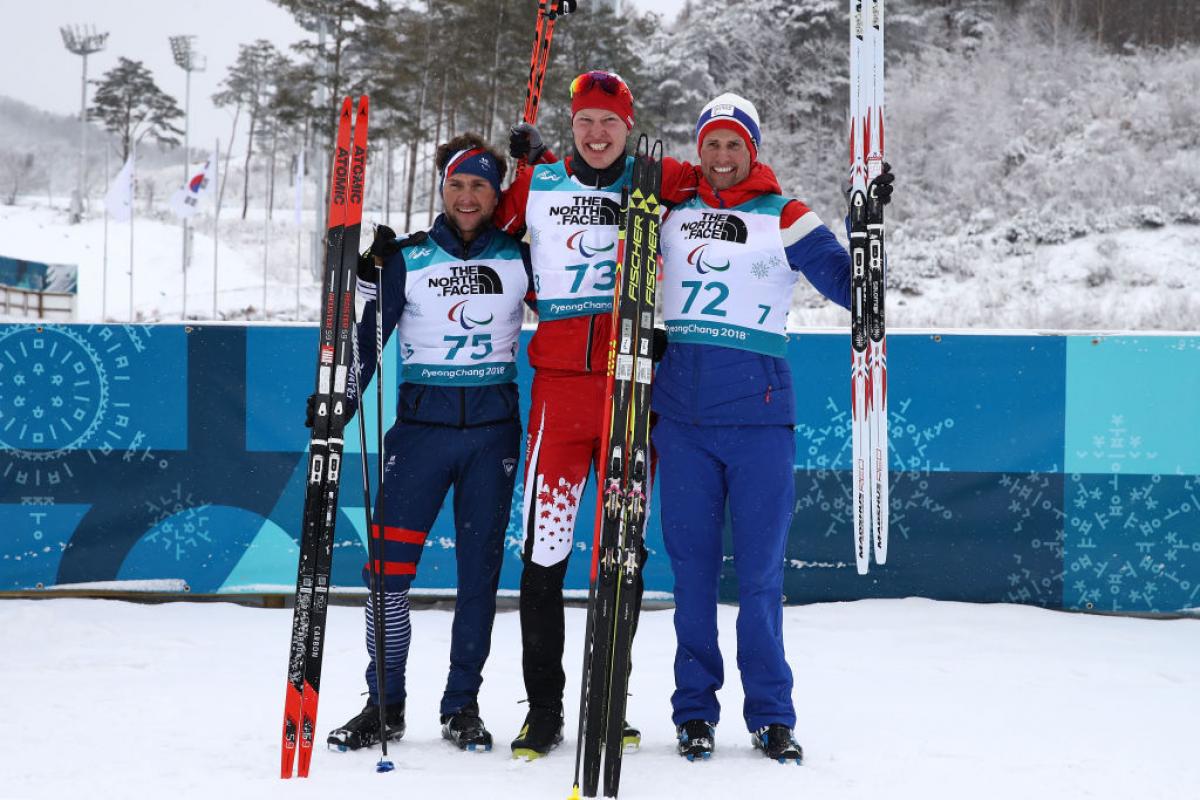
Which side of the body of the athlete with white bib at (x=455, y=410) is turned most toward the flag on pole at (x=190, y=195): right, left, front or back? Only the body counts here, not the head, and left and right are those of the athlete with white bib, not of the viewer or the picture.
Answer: back

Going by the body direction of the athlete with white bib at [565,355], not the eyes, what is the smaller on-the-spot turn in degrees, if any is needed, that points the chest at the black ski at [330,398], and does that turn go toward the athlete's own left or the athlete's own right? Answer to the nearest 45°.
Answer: approximately 90° to the athlete's own right

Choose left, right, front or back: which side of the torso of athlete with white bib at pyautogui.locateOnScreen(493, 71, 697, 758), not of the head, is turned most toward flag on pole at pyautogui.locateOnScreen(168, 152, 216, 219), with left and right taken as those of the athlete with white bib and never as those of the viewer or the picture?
back

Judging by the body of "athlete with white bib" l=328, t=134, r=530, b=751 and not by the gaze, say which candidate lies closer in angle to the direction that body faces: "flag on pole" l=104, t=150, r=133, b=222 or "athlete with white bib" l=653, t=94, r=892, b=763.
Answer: the athlete with white bib

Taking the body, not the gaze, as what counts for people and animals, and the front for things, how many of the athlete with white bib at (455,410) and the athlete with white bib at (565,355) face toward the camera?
2

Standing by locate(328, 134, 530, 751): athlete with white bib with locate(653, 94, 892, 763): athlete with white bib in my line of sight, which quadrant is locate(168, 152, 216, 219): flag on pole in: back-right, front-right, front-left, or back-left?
back-left

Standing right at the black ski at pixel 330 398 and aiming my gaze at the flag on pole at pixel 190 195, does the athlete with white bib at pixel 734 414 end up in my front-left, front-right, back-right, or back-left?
back-right

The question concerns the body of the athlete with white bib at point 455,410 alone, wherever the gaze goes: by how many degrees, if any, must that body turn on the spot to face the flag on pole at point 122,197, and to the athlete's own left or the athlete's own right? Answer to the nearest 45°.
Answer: approximately 180°

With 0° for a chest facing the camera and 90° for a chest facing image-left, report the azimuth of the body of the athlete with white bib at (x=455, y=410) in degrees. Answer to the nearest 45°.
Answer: approximately 0°
